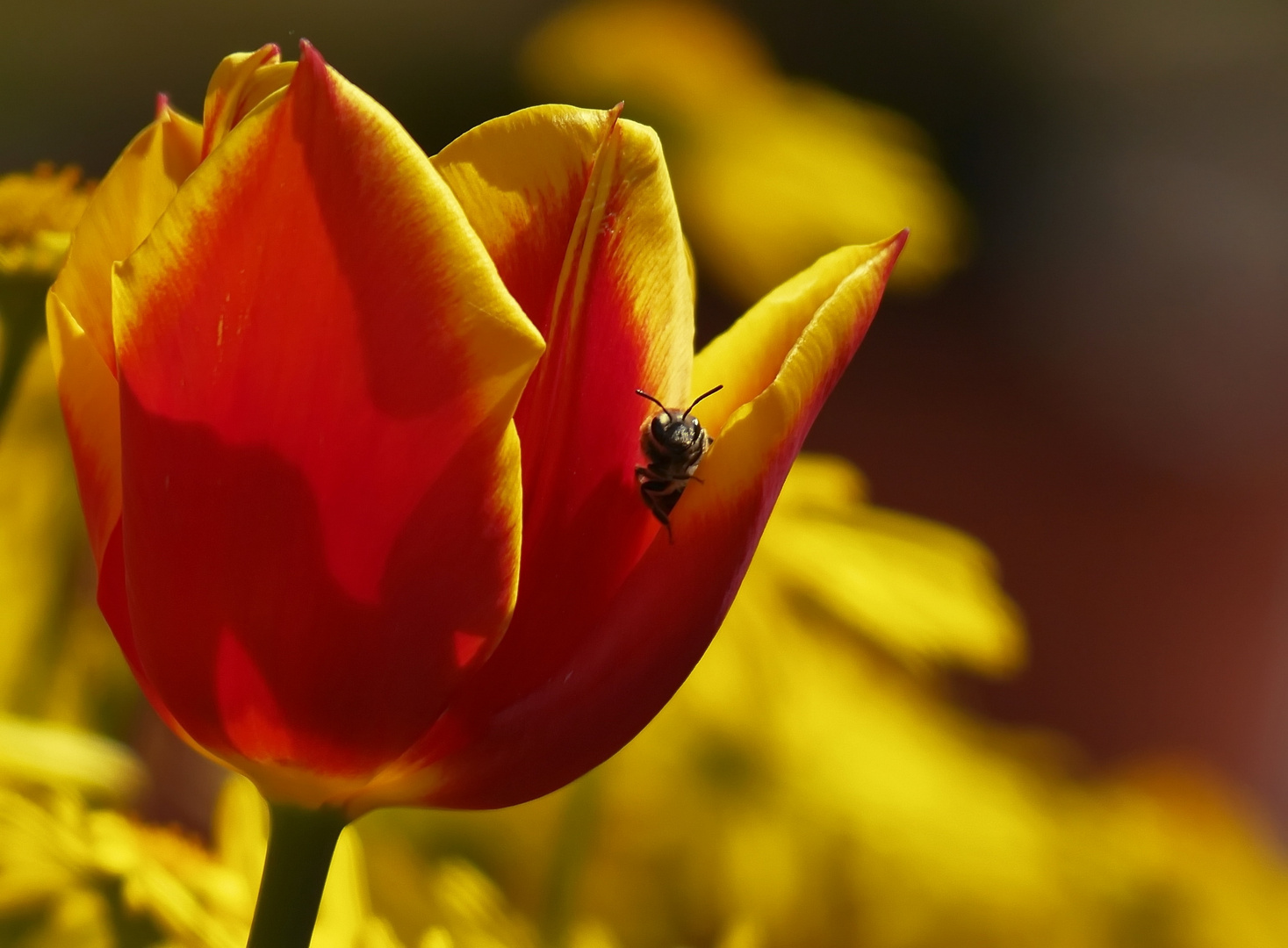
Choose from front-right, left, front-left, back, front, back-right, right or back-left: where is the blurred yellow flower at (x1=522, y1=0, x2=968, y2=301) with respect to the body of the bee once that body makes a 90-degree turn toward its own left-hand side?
left

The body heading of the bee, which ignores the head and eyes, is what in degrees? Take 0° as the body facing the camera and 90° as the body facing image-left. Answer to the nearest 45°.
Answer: approximately 0°
